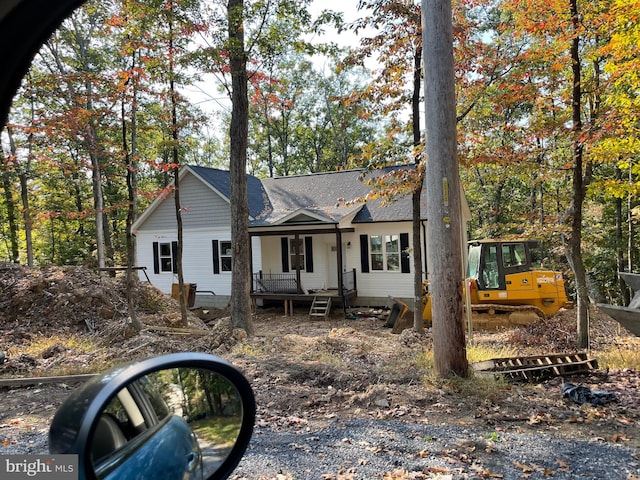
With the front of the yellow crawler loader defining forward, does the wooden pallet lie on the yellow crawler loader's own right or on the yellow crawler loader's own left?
on the yellow crawler loader's own left

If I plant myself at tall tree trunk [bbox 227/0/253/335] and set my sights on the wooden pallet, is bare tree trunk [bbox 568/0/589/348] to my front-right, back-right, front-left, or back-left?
front-left

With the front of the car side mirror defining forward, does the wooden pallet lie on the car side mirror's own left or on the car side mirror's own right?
on the car side mirror's own left

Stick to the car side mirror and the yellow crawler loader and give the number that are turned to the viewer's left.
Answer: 1

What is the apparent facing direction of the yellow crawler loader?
to the viewer's left

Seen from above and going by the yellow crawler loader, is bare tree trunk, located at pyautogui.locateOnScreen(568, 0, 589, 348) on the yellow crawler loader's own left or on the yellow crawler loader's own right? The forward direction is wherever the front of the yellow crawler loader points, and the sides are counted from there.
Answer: on the yellow crawler loader's own left

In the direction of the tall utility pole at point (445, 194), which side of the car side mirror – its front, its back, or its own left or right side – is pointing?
left

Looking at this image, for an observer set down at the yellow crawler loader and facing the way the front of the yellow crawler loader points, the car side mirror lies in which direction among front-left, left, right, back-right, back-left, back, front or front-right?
left

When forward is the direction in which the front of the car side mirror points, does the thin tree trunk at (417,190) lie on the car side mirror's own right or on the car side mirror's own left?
on the car side mirror's own left

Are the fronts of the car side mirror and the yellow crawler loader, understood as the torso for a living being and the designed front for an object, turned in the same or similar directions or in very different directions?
very different directions
